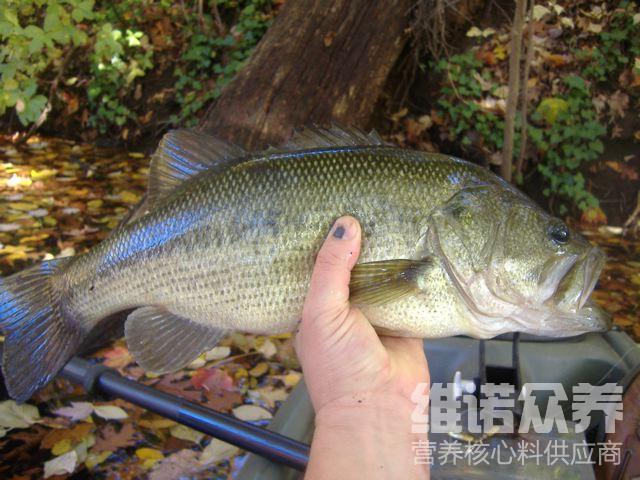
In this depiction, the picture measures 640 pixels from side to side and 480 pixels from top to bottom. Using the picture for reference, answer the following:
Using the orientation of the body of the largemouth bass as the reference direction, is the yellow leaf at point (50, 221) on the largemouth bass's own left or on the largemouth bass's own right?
on the largemouth bass's own left

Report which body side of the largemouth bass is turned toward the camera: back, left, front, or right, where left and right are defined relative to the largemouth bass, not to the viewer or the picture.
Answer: right

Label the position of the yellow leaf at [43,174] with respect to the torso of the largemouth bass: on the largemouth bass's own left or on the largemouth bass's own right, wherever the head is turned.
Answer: on the largemouth bass's own left

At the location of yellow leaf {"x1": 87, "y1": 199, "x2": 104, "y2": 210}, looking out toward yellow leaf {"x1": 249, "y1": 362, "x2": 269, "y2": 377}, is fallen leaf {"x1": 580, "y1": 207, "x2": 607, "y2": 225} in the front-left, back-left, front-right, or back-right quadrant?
front-left
